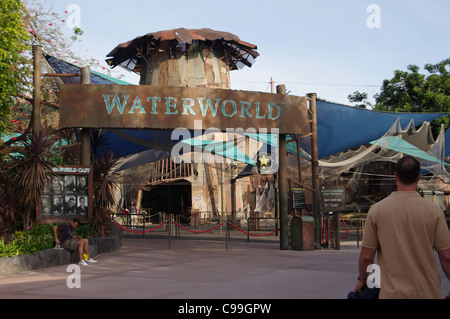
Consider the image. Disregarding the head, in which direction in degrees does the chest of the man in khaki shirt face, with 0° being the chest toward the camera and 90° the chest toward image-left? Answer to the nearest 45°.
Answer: approximately 180°

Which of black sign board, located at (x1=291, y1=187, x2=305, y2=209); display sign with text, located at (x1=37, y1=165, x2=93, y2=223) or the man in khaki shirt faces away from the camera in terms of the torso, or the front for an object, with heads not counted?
the man in khaki shirt

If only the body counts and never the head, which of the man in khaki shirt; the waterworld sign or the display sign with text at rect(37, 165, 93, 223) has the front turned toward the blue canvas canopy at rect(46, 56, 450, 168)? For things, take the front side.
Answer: the man in khaki shirt

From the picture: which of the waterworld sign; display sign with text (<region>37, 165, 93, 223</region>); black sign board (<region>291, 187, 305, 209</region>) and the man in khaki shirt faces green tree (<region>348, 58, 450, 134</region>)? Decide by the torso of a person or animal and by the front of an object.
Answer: the man in khaki shirt

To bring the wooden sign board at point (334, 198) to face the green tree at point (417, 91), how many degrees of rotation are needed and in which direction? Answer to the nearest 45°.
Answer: approximately 180°

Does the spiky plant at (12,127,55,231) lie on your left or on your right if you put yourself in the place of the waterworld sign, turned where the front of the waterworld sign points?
on your right

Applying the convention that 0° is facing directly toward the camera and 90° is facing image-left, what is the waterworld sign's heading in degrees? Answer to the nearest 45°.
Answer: approximately 0°

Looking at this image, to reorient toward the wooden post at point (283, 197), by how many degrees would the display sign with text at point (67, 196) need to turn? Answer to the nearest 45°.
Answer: approximately 90° to its left

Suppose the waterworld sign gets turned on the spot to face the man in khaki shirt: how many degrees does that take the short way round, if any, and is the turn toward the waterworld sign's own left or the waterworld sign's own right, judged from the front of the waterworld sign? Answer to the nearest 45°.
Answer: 0° — it already faces them

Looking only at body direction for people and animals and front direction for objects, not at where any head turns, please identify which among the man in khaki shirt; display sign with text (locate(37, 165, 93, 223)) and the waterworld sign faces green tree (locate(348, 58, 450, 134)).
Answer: the man in khaki shirt

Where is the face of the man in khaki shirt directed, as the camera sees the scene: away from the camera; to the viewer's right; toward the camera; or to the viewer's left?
away from the camera
